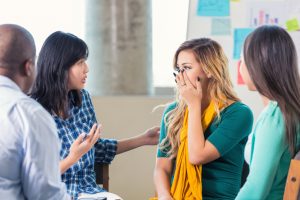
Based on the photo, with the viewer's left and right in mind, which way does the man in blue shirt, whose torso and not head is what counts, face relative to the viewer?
facing away from the viewer and to the right of the viewer

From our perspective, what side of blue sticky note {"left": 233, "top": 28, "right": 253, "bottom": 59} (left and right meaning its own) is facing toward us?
front

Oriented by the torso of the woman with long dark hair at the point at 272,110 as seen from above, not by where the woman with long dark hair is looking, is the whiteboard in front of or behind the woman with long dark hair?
in front

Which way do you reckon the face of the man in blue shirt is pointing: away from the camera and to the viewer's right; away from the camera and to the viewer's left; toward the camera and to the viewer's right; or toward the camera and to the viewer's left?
away from the camera and to the viewer's right

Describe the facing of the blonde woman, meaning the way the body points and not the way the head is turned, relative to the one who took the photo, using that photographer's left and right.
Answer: facing the viewer and to the left of the viewer

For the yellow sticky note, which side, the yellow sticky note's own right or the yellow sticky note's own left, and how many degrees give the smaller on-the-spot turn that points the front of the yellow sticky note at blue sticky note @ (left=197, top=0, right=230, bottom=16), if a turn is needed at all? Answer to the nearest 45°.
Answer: approximately 90° to the yellow sticky note's own right

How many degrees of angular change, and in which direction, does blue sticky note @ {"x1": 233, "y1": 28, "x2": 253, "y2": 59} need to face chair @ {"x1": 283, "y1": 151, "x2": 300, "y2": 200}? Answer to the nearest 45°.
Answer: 0° — it already faces it

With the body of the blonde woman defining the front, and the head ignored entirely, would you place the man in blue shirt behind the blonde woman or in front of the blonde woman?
in front

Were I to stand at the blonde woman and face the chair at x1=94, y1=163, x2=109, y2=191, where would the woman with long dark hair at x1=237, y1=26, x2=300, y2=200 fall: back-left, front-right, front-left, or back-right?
back-left

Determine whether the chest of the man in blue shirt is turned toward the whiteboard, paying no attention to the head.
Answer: yes

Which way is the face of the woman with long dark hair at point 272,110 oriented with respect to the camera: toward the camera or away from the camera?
away from the camera

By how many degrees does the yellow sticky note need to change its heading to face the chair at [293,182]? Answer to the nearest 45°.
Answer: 0° — it already faces it

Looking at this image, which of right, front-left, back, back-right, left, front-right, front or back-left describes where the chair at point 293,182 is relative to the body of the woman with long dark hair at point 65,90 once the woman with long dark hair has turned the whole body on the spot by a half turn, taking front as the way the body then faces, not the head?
back

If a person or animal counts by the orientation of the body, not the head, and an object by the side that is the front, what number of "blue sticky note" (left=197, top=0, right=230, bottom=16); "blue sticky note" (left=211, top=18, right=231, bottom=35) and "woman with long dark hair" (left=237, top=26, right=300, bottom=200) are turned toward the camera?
2

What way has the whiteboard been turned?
toward the camera
